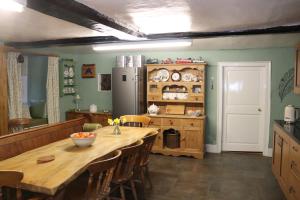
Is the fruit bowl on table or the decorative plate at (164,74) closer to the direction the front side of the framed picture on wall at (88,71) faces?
the fruit bowl on table

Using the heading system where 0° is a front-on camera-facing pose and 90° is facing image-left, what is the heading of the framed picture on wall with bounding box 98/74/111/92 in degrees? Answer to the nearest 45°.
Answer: approximately 0°

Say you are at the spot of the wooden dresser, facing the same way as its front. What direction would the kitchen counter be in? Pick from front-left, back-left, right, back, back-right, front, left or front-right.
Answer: front-left

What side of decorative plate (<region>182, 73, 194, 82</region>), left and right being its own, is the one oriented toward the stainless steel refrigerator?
right

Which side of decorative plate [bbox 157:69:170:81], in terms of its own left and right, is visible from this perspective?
front

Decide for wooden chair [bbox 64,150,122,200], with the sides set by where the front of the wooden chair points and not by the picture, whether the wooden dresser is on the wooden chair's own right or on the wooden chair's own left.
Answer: on the wooden chair's own right

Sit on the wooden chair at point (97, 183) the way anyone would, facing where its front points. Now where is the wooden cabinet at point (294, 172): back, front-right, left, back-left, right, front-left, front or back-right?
back-right

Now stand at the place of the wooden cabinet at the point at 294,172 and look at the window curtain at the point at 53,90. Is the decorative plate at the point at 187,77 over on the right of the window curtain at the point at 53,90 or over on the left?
right

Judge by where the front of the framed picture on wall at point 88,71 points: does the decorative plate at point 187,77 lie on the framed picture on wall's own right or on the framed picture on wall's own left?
on the framed picture on wall's own left

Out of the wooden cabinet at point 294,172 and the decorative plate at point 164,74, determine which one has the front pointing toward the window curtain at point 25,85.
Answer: the wooden cabinet

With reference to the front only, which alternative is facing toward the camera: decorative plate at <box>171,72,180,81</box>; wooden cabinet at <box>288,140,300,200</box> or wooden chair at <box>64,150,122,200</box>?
the decorative plate

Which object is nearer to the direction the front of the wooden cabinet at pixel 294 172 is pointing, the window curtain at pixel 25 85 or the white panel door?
the window curtain

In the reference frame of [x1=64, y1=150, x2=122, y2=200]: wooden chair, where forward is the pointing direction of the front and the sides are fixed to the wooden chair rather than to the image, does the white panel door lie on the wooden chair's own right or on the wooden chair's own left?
on the wooden chair's own right

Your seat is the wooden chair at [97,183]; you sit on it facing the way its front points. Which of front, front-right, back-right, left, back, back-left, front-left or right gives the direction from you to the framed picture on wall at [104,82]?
front-right

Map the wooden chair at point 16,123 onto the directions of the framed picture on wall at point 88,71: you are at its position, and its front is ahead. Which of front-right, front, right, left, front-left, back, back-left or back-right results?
front-right

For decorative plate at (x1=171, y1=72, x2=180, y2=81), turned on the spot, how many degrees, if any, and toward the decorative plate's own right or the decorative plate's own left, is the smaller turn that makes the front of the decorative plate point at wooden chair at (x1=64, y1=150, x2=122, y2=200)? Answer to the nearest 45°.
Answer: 0° — it already faces it
